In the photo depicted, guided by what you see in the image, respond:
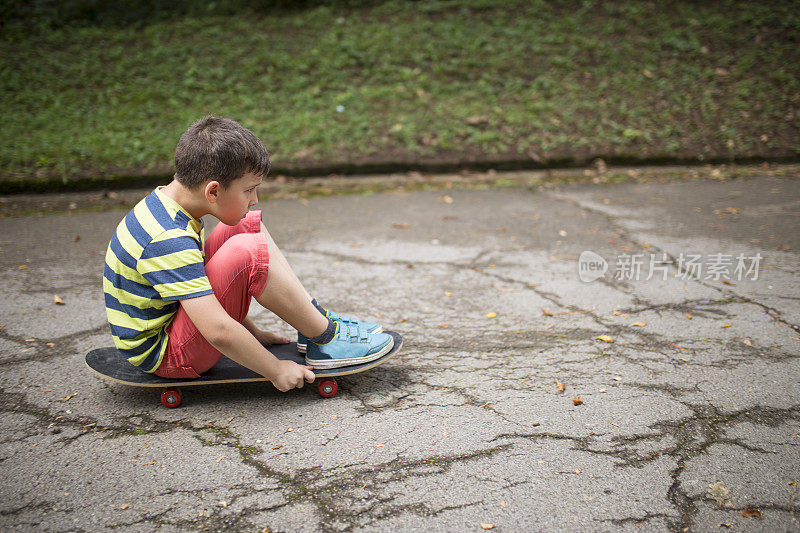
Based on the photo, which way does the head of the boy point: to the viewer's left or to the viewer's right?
to the viewer's right

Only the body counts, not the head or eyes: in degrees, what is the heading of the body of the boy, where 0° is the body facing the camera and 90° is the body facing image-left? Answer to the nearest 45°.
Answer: approximately 270°

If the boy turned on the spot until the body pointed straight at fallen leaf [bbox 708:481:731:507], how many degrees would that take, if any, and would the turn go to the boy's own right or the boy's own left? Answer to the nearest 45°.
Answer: approximately 45° to the boy's own right
